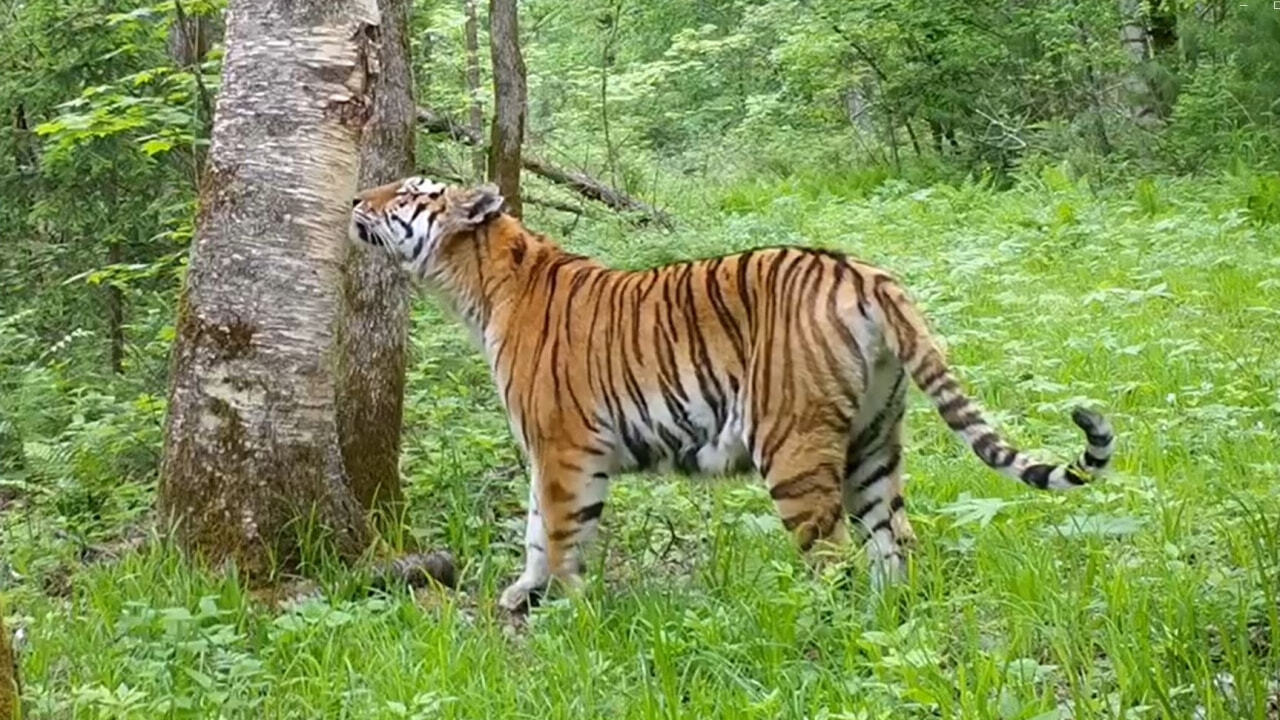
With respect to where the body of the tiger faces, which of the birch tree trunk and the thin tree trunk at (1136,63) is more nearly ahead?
the birch tree trunk

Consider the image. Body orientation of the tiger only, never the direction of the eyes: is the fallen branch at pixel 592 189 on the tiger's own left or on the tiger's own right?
on the tiger's own right

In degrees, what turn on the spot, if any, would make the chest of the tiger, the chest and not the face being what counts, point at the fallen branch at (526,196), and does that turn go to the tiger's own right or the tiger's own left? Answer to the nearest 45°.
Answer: approximately 90° to the tiger's own right

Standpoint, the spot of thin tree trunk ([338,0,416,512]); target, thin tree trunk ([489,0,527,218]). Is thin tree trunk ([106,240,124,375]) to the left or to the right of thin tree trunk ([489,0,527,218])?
left

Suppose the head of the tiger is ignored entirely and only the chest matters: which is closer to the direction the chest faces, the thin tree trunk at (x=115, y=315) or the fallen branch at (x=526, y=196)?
the thin tree trunk

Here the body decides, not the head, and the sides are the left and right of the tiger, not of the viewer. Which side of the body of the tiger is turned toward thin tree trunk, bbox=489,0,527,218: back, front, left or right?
right

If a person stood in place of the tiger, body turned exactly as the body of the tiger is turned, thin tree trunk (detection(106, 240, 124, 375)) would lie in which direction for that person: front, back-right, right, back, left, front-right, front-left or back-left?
front-right

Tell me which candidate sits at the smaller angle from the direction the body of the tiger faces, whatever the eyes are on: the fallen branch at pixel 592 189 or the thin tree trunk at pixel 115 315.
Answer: the thin tree trunk

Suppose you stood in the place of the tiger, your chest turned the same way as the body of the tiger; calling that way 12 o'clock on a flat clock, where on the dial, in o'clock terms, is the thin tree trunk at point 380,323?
The thin tree trunk is roughly at 1 o'clock from the tiger.

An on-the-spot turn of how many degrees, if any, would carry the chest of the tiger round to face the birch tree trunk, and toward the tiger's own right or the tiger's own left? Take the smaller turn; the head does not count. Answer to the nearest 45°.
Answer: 0° — it already faces it

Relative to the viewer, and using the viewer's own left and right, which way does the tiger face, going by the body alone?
facing to the left of the viewer

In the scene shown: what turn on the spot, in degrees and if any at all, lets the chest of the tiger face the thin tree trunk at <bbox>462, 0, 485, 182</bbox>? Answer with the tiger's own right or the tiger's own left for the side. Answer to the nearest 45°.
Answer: approximately 90° to the tiger's own right

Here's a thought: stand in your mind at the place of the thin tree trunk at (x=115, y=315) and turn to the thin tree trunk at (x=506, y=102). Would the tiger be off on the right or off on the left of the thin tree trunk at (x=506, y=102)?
right
